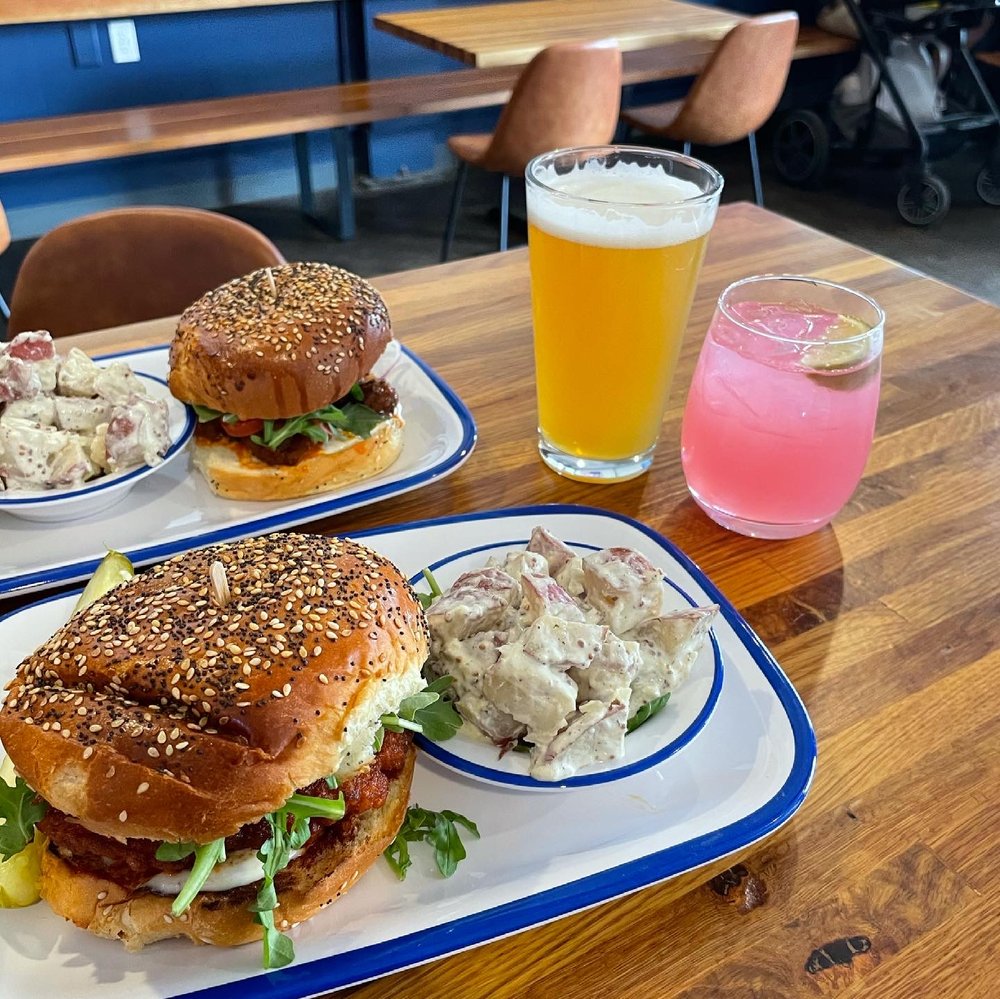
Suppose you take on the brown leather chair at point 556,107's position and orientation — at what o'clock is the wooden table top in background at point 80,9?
The wooden table top in background is roughly at 11 o'clock from the brown leather chair.

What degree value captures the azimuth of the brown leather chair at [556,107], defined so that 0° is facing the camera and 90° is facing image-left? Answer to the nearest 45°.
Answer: approximately 135°

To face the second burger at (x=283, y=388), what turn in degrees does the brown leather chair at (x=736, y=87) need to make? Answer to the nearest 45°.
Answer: approximately 135° to its left

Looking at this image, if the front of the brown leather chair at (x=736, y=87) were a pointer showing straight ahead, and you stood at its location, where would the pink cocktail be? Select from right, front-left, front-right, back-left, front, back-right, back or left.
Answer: back-left
